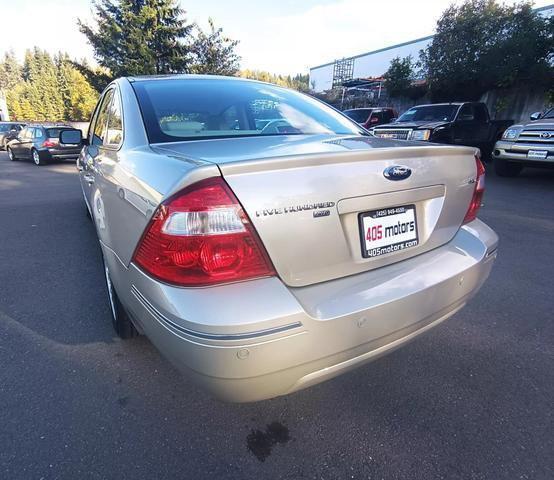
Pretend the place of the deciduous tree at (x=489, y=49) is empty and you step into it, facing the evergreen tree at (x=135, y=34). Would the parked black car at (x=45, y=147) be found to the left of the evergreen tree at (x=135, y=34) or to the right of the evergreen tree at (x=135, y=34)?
left

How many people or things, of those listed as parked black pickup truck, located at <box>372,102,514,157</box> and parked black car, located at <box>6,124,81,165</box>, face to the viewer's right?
0

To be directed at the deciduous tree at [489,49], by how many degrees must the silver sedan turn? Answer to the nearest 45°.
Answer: approximately 90° to its right

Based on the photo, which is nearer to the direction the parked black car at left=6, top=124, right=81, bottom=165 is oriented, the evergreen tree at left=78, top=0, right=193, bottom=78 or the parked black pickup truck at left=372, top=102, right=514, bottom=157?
the evergreen tree

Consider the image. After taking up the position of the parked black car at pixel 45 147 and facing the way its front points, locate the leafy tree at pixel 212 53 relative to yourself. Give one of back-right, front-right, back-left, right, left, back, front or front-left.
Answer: right

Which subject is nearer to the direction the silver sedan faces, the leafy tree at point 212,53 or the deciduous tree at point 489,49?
the leafy tree

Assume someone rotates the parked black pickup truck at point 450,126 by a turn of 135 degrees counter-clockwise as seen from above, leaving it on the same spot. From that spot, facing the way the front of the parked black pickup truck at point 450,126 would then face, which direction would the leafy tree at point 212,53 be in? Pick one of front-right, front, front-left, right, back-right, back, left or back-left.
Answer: back-left

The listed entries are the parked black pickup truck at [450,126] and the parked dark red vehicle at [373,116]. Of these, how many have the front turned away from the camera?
0

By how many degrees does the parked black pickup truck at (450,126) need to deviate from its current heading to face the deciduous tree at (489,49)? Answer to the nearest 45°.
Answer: approximately 135° to its right

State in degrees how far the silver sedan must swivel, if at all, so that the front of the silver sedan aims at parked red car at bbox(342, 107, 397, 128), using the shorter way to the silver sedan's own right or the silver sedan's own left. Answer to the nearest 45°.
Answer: approximately 45° to the silver sedan's own right

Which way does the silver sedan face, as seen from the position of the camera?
facing away from the viewer and to the left of the viewer

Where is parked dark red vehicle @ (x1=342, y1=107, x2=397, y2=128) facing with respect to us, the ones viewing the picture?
facing the viewer and to the left of the viewer

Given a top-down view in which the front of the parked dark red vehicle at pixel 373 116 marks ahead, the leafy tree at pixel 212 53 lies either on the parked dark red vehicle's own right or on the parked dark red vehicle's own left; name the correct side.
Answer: on the parked dark red vehicle's own right

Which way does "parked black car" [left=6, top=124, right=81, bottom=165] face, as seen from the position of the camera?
facing away from the viewer and to the left of the viewer

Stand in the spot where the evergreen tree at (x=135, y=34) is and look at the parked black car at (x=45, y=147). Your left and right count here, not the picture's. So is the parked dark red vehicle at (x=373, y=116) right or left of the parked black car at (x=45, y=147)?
left
